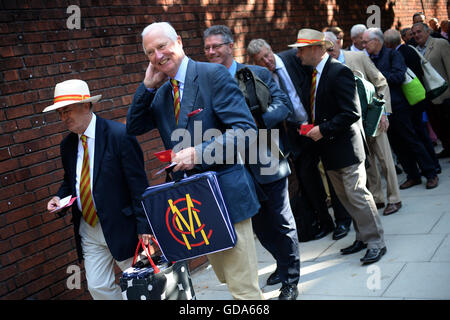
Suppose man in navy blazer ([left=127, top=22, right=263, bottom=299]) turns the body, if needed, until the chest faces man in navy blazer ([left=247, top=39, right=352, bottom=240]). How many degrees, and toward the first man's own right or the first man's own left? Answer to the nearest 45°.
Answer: approximately 135° to the first man's own right

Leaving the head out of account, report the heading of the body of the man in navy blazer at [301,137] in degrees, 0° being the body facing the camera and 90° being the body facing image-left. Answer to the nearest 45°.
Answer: approximately 45°

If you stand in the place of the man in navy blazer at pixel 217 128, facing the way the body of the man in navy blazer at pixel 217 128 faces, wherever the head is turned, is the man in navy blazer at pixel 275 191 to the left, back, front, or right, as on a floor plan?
back

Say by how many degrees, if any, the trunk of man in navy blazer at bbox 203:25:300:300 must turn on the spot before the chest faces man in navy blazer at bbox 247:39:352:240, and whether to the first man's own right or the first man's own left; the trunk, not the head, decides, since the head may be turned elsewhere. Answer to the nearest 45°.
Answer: approximately 135° to the first man's own right

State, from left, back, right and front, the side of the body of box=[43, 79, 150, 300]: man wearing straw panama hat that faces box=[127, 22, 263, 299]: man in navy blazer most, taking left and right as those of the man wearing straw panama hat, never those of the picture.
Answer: left

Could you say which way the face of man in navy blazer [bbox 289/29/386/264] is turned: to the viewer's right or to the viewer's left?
to the viewer's left

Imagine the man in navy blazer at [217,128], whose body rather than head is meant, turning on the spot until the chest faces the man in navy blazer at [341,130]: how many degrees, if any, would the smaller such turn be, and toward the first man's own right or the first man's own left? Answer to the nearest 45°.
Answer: approximately 180°

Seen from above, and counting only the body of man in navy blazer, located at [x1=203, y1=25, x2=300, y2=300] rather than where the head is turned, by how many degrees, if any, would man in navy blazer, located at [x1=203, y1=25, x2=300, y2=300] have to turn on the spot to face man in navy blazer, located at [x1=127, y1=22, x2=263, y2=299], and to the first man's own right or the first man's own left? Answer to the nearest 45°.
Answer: approximately 45° to the first man's own left

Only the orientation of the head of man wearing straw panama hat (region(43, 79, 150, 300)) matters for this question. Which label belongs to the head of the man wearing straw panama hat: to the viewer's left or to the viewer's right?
to the viewer's left
